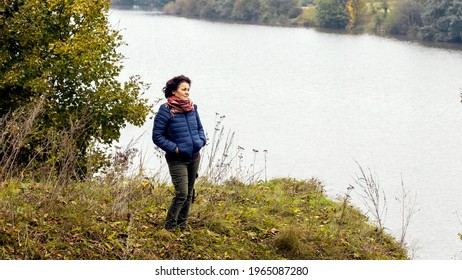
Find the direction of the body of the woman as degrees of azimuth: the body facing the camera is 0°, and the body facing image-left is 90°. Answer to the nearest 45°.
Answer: approximately 315°

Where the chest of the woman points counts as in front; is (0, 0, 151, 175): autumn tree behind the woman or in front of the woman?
behind
